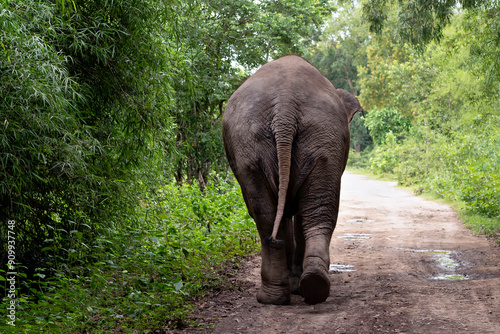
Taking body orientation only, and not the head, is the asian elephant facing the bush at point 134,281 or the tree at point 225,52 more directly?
the tree

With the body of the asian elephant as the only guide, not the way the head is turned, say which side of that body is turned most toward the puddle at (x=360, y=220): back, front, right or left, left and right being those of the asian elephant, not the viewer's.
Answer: front

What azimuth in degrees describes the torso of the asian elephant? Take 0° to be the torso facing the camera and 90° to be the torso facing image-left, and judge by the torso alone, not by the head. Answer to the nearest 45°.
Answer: approximately 180°

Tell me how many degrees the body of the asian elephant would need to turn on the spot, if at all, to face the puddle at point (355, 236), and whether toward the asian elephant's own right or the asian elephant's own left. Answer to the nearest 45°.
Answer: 0° — it already faces it

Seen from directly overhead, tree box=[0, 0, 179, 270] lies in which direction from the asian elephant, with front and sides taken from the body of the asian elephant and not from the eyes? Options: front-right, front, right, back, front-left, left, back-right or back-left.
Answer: left

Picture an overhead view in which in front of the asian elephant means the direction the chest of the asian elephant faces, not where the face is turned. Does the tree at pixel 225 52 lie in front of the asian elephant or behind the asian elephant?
in front

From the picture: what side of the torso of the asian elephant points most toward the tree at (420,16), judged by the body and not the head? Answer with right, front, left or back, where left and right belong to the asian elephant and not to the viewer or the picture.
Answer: front

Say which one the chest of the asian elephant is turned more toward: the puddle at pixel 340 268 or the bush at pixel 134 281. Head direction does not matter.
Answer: the puddle

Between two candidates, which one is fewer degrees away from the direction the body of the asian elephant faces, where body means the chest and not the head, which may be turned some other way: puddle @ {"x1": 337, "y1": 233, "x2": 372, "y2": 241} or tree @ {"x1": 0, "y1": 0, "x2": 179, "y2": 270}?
the puddle

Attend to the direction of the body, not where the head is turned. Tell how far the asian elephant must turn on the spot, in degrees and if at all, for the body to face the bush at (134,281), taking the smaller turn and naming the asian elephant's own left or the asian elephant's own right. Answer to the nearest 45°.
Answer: approximately 90° to the asian elephant's own left

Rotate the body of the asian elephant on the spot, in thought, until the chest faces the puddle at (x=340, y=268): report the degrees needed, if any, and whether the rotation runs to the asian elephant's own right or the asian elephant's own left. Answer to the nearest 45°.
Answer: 0° — it already faces it
